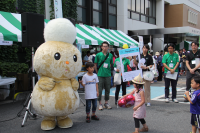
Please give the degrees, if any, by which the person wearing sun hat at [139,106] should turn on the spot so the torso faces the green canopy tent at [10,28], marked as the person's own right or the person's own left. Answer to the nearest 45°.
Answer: approximately 45° to the person's own right

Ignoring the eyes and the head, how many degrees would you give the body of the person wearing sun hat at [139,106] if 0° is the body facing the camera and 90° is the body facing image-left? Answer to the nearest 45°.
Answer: approximately 90°

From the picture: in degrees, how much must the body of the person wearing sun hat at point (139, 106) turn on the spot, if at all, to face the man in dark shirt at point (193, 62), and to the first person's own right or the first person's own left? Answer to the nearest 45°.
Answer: approximately 135° to the first person's own right

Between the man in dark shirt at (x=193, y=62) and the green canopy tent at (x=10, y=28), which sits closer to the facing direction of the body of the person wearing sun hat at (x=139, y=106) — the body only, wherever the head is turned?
the green canopy tent

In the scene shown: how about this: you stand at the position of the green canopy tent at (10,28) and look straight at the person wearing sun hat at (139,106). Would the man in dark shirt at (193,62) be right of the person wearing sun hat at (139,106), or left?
left
